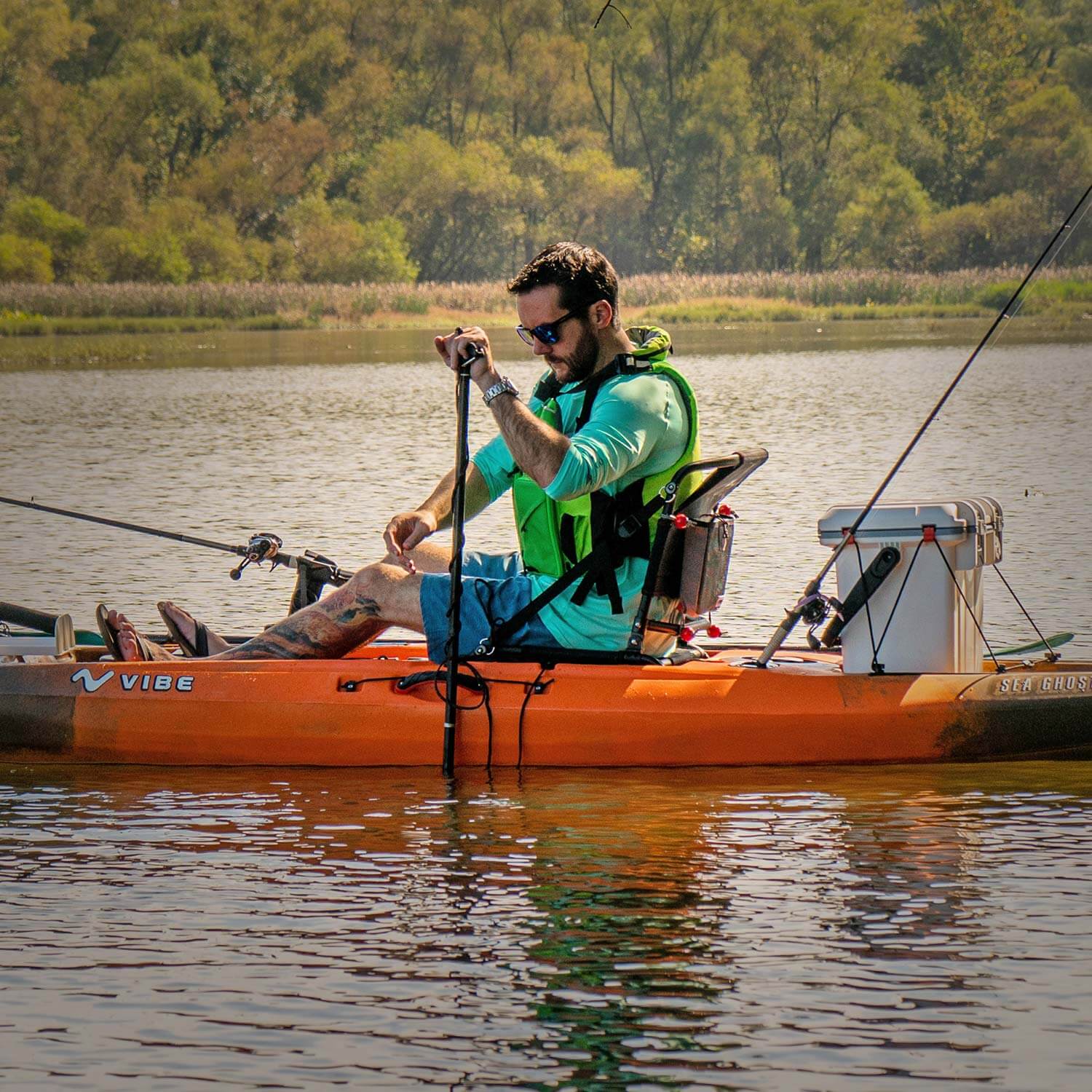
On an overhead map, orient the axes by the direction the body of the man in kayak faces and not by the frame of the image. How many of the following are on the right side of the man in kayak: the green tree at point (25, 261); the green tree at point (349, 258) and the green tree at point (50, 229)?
3

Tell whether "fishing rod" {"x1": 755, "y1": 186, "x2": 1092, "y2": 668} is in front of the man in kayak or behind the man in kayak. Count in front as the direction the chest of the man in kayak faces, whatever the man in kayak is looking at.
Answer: behind

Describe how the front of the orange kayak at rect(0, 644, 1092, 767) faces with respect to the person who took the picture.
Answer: facing to the left of the viewer

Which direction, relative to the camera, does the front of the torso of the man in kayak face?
to the viewer's left

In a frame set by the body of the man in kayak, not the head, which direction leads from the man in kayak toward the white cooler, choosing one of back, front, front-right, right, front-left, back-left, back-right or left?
back

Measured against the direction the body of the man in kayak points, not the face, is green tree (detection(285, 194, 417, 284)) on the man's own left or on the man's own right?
on the man's own right

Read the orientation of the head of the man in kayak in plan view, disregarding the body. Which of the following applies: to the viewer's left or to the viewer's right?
to the viewer's left
